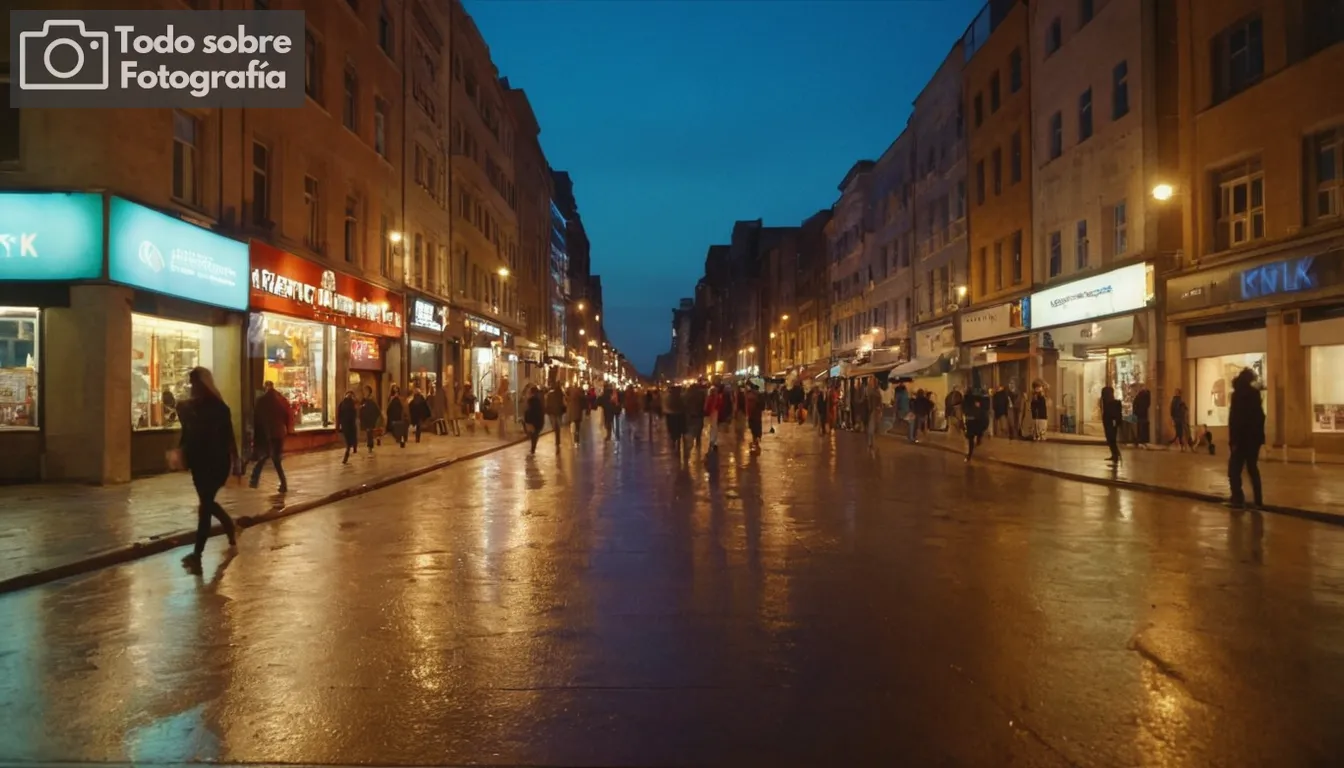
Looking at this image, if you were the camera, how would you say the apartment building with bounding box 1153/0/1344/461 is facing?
facing the viewer and to the left of the viewer

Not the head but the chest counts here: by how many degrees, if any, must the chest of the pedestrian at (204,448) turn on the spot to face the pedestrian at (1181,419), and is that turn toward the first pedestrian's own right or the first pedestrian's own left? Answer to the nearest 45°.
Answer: approximately 135° to the first pedestrian's own left

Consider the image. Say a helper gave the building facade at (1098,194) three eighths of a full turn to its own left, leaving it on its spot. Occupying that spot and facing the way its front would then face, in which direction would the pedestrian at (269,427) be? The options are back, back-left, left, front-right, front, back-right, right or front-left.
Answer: back-right

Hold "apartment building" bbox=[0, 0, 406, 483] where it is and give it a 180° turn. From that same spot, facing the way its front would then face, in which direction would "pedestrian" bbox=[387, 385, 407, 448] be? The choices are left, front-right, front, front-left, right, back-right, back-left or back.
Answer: right

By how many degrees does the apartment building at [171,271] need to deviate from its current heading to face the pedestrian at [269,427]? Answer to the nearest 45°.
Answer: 0° — it already faces them

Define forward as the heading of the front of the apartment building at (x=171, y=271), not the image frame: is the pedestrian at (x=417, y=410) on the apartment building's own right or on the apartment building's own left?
on the apartment building's own left

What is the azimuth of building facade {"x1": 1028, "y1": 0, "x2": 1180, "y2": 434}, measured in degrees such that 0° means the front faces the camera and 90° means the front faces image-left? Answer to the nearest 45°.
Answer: approximately 45°

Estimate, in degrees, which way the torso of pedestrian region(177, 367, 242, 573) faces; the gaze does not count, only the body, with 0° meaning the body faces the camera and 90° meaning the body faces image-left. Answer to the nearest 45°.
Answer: approximately 45°

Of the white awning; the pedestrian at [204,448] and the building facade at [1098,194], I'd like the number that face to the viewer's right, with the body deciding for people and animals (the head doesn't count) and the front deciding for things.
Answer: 0

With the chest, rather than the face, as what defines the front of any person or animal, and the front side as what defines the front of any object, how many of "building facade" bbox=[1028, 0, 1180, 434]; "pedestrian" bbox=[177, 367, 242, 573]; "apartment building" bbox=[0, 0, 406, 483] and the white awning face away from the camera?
0

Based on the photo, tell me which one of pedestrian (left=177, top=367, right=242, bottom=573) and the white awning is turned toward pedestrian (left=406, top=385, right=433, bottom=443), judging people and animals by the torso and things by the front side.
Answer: the white awning

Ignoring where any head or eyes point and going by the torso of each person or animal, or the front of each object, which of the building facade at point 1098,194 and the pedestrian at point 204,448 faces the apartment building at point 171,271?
the building facade

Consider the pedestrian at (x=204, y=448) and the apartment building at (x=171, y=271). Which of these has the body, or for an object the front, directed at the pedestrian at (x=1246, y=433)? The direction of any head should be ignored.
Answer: the apartment building

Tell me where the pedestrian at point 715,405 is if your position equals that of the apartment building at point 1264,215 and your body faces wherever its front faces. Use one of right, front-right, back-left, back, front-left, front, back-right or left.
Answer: front-right

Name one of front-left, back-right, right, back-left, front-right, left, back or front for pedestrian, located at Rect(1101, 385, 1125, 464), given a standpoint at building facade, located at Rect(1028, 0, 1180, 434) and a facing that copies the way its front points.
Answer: front-left

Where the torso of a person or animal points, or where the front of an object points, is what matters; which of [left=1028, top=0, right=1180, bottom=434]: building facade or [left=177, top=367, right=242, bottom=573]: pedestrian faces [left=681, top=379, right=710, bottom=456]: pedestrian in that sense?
the building facade

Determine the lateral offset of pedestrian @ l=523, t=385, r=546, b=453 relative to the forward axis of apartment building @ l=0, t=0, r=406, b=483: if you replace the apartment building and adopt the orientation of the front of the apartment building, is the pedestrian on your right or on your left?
on your left

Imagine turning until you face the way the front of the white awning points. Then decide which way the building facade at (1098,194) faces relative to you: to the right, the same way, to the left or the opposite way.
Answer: the same way

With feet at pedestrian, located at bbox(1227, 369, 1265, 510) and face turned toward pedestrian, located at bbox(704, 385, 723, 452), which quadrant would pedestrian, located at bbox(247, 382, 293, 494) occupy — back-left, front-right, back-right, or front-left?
front-left
